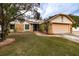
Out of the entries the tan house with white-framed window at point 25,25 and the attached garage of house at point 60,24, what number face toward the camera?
2

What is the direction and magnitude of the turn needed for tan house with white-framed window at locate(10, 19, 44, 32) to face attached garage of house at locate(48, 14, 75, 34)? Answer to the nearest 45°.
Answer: approximately 90° to its left

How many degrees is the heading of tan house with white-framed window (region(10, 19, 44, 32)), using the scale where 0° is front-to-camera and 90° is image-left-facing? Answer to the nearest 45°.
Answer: approximately 0°

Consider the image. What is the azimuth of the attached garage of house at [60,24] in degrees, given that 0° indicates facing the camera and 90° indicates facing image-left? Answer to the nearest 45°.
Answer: approximately 0°

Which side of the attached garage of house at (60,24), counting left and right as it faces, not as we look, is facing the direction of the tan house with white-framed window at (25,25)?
right
